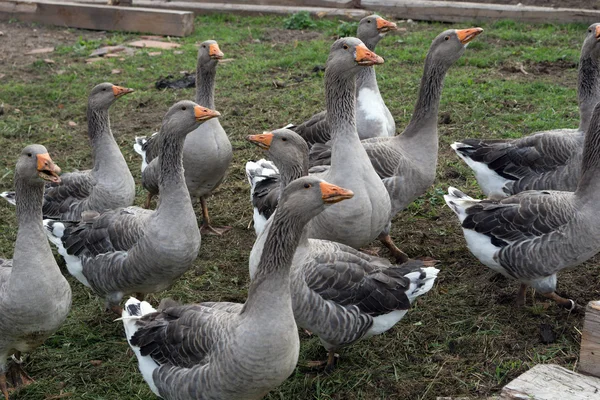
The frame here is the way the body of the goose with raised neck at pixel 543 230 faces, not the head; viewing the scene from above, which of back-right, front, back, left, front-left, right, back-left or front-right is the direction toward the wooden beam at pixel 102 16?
back-left

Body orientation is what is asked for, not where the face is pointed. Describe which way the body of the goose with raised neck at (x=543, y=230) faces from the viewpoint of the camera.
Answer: to the viewer's right

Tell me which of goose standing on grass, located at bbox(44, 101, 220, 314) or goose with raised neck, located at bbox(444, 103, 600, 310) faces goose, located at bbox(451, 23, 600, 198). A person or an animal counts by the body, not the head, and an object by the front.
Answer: the goose standing on grass

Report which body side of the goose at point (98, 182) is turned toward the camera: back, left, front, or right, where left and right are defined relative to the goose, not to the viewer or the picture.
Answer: right

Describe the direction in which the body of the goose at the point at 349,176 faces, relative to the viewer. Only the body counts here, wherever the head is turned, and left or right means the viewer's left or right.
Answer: facing the viewer and to the right of the viewer

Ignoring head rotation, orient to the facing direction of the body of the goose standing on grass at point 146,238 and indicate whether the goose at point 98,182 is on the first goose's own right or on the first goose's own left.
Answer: on the first goose's own left

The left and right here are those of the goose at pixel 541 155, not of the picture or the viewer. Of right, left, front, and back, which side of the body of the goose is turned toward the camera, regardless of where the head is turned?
right

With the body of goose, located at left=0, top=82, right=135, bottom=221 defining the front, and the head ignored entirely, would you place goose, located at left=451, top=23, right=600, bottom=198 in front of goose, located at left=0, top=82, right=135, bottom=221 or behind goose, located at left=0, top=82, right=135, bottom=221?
in front

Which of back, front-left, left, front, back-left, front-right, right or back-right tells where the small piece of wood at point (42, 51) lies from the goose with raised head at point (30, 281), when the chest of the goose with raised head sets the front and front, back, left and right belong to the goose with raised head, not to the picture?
back-left

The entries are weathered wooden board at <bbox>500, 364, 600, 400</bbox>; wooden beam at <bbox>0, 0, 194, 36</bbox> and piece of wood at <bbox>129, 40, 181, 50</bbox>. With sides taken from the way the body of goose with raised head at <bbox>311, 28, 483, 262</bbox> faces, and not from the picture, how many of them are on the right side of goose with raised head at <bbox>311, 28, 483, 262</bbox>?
1

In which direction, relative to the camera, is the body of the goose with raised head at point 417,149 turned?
to the viewer's right

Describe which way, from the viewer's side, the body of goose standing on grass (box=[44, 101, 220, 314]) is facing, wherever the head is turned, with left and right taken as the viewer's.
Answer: facing to the right of the viewer

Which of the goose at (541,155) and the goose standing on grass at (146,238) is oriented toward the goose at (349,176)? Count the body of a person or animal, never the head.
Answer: the goose standing on grass
